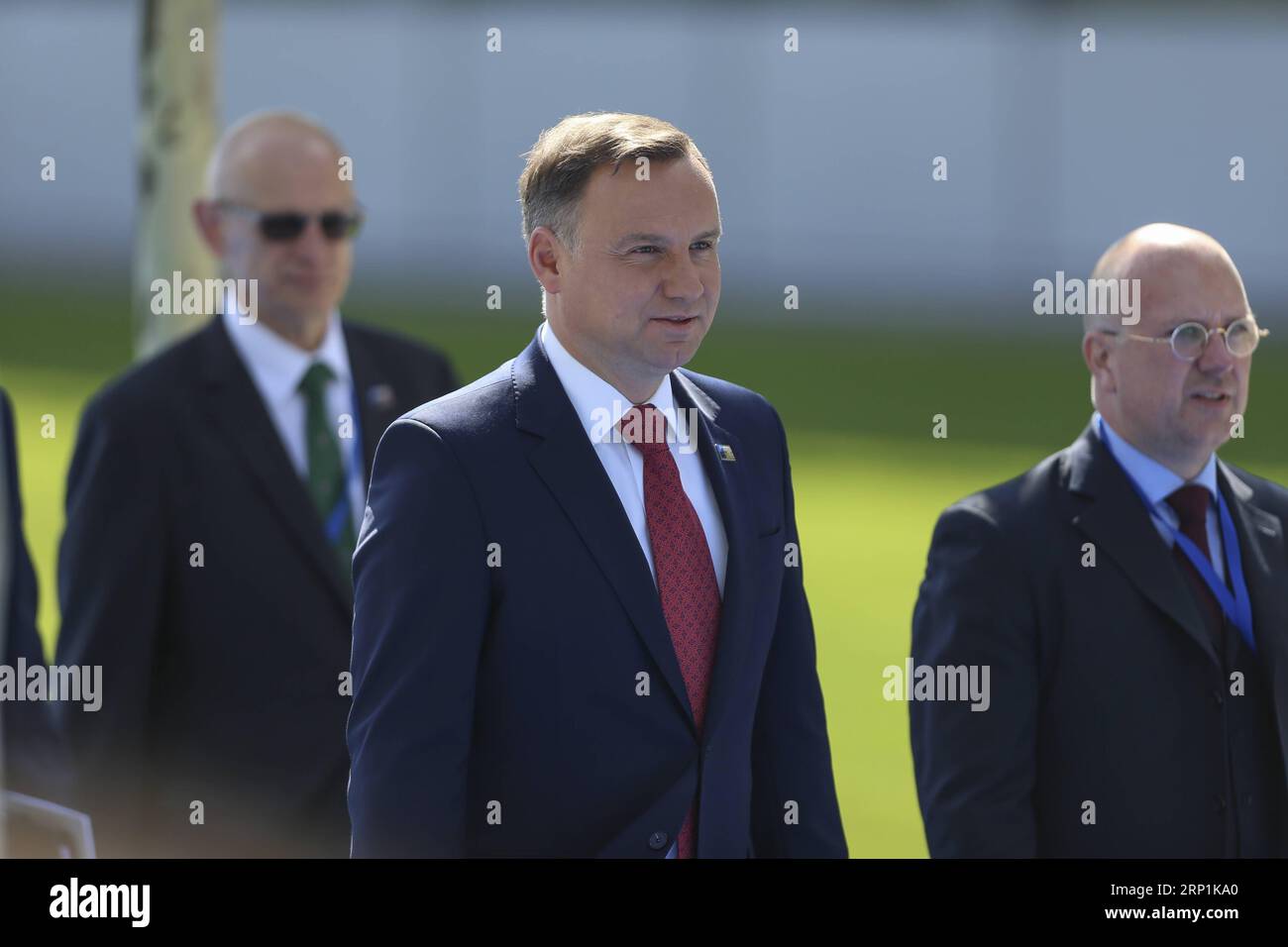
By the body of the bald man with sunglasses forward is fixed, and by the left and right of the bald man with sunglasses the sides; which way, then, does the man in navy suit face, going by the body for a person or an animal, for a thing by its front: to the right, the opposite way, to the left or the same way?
the same way

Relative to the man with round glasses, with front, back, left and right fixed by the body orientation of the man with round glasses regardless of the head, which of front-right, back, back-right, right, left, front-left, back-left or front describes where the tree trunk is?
back

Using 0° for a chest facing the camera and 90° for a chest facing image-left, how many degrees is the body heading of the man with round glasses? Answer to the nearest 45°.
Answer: approximately 315°

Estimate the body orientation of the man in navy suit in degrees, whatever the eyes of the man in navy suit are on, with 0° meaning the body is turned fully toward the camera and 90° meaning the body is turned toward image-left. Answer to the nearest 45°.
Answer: approximately 315°

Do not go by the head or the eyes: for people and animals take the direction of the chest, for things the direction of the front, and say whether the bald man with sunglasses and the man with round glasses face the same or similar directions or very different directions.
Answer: same or similar directions

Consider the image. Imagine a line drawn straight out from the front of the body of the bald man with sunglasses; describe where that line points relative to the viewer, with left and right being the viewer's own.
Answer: facing the viewer and to the right of the viewer

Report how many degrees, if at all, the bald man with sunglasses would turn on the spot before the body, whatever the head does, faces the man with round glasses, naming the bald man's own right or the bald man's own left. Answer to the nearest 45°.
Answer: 0° — they already face them

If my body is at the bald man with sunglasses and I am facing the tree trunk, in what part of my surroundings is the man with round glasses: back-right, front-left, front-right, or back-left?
back-right

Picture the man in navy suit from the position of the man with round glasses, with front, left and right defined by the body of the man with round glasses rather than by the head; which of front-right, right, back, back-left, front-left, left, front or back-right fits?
right

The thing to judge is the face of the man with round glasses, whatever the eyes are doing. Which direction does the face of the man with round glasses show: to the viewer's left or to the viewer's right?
to the viewer's right

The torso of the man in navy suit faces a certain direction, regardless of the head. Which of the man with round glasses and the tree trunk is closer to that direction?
the man with round glasses

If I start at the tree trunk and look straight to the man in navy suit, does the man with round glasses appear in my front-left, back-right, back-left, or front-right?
front-left

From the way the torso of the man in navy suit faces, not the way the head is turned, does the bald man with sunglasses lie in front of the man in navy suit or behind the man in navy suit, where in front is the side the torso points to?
behind

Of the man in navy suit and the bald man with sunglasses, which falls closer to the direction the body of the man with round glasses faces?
the man in navy suit

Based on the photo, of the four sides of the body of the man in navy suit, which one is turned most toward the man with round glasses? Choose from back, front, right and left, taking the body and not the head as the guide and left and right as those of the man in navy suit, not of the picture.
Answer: left
